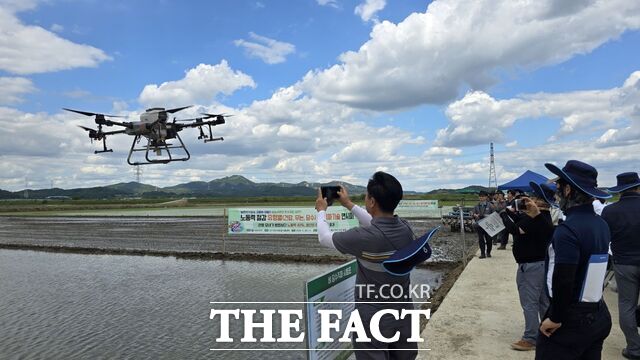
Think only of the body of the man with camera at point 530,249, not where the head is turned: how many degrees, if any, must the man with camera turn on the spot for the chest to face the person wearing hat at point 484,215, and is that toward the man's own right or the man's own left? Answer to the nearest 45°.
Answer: approximately 90° to the man's own right

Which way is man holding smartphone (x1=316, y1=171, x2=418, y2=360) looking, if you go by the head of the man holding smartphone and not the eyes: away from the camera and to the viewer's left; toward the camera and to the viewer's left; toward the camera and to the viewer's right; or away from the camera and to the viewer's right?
away from the camera and to the viewer's left

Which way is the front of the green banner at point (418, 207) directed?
toward the camera

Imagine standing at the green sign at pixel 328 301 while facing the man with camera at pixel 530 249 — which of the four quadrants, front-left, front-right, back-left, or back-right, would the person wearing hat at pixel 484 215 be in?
front-left

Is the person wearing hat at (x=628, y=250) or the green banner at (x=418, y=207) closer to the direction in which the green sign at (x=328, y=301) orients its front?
the person wearing hat

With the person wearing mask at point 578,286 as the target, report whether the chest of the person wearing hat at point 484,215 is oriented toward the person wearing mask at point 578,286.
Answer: yes

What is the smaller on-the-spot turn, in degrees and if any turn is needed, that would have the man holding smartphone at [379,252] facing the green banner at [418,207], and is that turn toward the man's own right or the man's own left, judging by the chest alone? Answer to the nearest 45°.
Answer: approximately 45° to the man's own right

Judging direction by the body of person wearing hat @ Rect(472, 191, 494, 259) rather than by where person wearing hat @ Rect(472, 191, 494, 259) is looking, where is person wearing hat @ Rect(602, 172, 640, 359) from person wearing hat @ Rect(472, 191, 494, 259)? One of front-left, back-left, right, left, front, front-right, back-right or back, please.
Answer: front

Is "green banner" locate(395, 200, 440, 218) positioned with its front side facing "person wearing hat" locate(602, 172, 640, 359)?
yes

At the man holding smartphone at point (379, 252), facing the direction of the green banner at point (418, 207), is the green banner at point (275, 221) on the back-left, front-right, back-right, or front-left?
front-left

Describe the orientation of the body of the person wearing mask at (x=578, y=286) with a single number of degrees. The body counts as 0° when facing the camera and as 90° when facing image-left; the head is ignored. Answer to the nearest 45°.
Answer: approximately 135°

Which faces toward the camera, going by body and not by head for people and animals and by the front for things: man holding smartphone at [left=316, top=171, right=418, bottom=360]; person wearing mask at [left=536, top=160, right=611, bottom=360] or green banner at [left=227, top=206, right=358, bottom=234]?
the green banner

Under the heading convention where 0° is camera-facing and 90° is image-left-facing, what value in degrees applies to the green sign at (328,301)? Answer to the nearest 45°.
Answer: approximately 315°

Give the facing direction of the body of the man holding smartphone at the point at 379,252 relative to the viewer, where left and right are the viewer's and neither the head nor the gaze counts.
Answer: facing away from the viewer and to the left of the viewer

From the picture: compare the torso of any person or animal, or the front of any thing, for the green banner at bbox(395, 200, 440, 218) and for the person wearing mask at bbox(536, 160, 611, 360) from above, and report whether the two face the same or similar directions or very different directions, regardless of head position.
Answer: very different directions

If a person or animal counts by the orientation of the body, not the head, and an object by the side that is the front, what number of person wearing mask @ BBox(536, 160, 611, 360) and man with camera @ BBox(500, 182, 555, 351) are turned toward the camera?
0

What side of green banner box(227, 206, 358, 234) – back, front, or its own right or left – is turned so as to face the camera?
front
